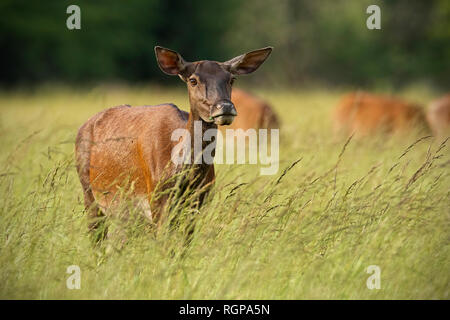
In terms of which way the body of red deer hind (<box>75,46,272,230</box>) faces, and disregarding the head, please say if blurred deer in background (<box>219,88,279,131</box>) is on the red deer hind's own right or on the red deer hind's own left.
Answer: on the red deer hind's own left

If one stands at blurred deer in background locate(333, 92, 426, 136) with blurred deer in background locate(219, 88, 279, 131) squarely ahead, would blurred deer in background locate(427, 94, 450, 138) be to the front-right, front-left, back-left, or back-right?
back-left

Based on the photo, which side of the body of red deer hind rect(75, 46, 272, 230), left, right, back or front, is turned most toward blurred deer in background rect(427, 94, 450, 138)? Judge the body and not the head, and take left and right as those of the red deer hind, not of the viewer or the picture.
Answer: left

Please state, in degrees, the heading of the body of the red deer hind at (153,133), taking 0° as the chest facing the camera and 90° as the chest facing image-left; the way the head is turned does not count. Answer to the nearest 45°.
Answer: approximately 315°

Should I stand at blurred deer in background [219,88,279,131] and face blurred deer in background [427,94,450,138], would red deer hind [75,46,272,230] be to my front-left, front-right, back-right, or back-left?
back-right

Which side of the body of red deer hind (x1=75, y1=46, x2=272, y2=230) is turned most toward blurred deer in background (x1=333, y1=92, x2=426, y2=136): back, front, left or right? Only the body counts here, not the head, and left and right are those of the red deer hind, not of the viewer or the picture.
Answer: left
